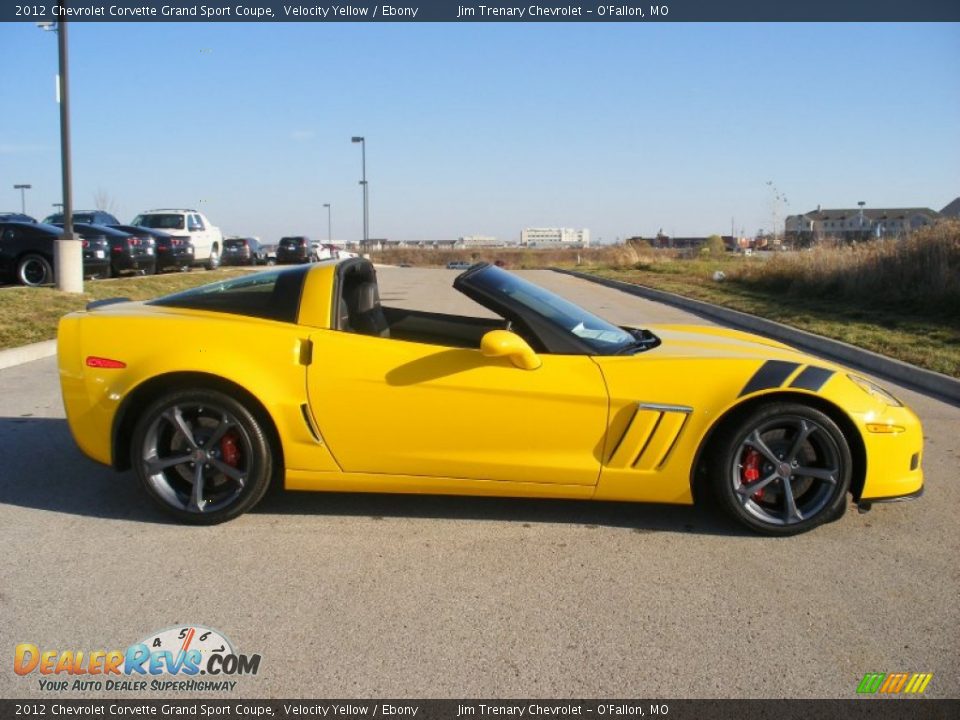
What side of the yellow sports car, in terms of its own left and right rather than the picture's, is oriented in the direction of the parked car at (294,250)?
left

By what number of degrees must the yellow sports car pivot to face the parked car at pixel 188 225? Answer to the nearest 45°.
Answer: approximately 90° to its left

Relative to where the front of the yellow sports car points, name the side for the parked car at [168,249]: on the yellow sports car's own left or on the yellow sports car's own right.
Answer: on the yellow sports car's own left

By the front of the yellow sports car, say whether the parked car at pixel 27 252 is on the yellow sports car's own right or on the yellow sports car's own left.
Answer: on the yellow sports car's own left

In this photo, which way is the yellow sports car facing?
to the viewer's right

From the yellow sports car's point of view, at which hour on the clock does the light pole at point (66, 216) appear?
The light pole is roughly at 8 o'clock from the yellow sports car.
